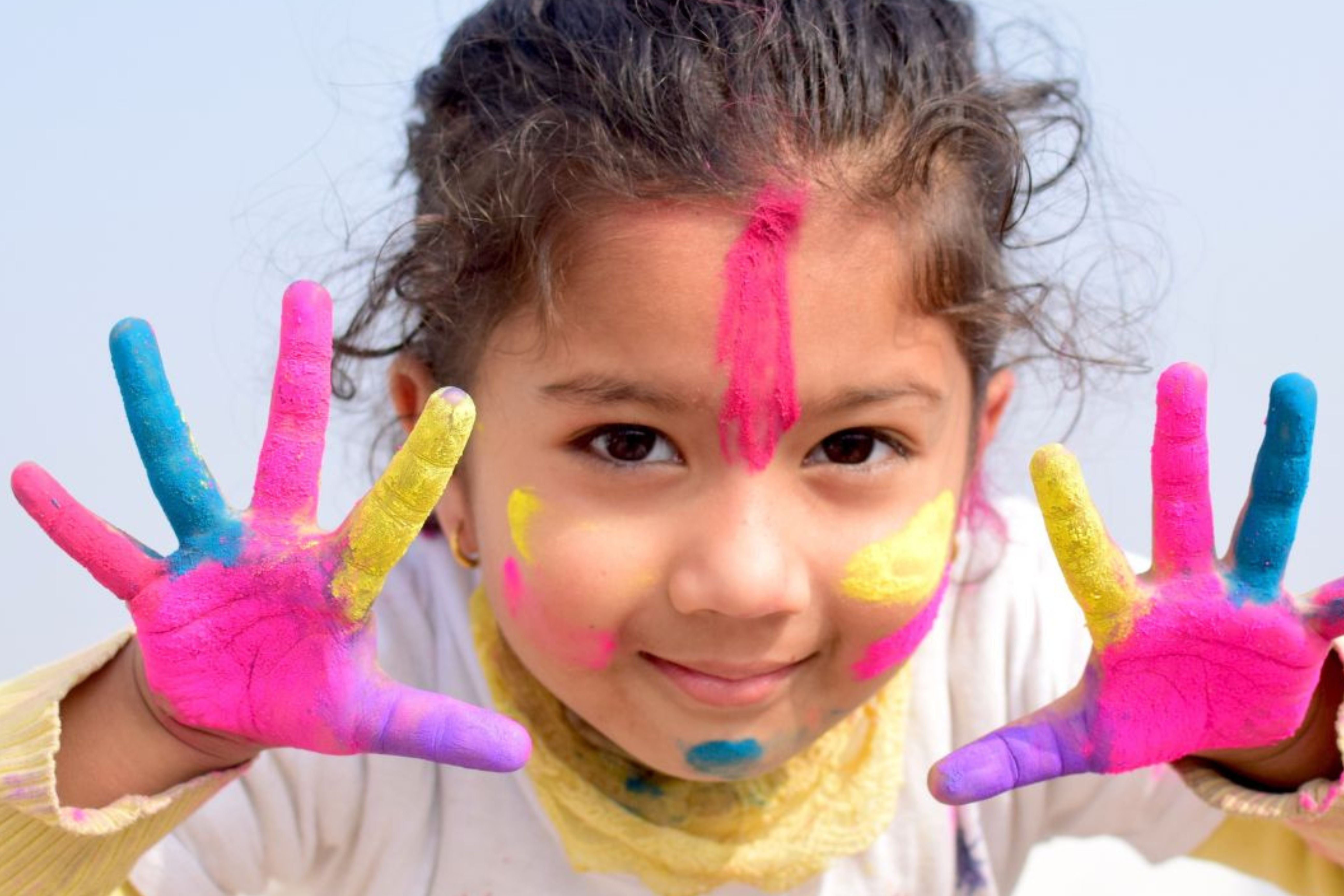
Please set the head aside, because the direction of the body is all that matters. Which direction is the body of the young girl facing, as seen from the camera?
toward the camera

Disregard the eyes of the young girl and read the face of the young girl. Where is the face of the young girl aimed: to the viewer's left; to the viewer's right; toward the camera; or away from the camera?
toward the camera
